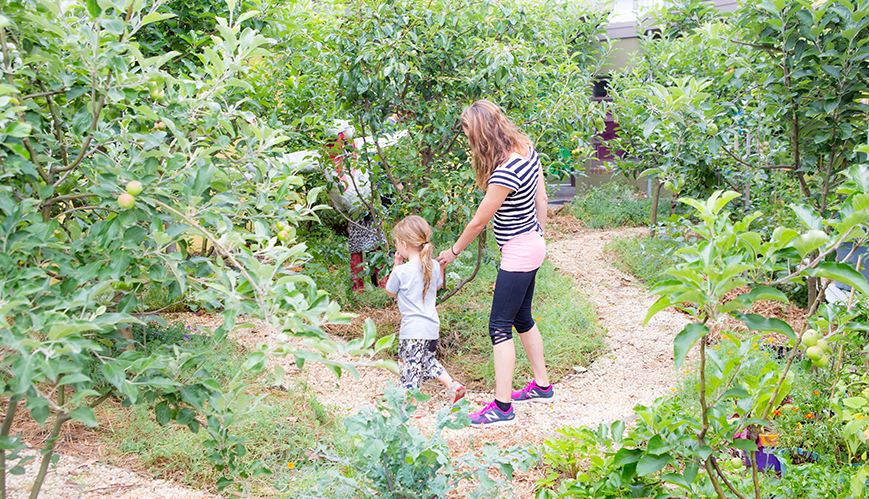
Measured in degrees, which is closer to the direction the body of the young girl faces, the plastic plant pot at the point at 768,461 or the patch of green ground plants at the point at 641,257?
the patch of green ground plants

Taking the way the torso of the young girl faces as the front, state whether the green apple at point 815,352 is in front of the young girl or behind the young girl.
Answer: behind

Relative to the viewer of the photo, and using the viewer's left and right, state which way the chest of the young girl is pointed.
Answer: facing away from the viewer and to the left of the viewer

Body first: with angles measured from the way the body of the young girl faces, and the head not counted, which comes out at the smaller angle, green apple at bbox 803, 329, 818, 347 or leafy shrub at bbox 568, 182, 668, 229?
the leafy shrub

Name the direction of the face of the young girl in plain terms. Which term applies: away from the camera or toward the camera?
away from the camera

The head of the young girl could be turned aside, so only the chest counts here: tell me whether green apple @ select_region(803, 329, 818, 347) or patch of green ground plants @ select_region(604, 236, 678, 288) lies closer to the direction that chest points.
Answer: the patch of green ground plants

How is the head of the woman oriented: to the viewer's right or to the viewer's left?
to the viewer's left

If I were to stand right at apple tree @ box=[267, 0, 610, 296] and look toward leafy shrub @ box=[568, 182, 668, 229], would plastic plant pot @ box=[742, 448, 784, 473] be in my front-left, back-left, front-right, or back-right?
back-right

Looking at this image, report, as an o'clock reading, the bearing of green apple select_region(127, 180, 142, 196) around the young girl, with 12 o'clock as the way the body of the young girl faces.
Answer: The green apple is roughly at 8 o'clock from the young girl.

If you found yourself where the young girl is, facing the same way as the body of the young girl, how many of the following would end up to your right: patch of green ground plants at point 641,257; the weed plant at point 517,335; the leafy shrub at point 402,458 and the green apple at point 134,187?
2

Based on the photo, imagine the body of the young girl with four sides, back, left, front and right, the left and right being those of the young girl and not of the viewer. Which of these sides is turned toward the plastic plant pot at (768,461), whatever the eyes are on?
back

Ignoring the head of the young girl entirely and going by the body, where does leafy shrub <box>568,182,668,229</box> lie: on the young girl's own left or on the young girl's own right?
on the young girl's own right
